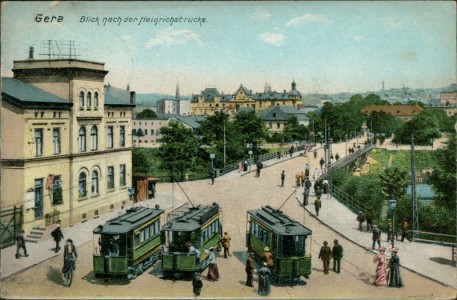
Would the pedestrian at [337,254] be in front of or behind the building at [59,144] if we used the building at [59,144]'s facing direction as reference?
in front

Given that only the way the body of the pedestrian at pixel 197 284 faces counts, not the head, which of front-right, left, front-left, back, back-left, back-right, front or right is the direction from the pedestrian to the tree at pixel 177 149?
front

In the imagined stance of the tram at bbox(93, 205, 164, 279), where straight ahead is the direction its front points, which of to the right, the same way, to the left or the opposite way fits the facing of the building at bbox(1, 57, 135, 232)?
to the left

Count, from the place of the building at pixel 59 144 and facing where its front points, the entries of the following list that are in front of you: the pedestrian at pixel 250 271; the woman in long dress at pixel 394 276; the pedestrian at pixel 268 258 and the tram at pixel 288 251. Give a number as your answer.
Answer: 4

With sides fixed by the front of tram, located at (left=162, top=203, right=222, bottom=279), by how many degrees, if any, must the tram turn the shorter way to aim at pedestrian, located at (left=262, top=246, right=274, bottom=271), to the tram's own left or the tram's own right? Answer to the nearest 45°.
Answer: approximately 135° to the tram's own left

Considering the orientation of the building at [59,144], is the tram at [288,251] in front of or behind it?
in front

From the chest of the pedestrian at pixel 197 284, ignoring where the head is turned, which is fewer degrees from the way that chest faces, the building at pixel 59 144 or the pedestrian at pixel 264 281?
the building

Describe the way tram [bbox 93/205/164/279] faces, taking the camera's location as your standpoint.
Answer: facing the viewer and to the left of the viewer

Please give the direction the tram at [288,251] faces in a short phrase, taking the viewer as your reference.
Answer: facing the viewer and to the right of the viewer

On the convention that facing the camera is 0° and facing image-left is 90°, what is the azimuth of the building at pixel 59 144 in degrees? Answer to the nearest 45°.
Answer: approximately 315°
